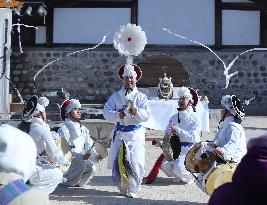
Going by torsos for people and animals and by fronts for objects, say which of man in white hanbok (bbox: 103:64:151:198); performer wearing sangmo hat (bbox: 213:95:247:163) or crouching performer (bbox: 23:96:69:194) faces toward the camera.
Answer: the man in white hanbok

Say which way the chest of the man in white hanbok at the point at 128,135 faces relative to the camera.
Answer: toward the camera

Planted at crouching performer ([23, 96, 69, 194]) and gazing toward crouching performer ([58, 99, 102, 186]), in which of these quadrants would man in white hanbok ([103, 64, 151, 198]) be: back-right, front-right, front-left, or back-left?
front-right

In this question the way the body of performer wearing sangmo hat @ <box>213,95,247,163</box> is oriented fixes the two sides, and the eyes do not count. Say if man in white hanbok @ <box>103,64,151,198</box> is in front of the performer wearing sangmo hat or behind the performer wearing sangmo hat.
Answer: in front

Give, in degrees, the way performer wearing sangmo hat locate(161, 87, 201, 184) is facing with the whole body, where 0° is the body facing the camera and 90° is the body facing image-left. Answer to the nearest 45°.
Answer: approximately 45°

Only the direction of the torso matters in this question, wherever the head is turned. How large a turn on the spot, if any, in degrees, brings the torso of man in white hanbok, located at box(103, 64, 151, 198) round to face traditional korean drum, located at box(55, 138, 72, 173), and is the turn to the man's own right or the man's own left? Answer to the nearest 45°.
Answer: approximately 90° to the man's own right

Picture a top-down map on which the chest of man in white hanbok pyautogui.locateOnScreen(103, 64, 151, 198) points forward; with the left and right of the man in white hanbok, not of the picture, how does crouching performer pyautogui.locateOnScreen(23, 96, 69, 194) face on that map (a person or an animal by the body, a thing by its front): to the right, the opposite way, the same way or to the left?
to the left

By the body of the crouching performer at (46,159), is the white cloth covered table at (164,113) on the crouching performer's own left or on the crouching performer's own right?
on the crouching performer's own left

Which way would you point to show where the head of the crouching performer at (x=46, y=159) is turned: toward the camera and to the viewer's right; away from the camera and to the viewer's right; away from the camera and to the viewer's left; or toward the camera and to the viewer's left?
away from the camera and to the viewer's right

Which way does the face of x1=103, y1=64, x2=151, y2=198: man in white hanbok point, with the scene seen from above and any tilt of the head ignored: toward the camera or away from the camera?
toward the camera

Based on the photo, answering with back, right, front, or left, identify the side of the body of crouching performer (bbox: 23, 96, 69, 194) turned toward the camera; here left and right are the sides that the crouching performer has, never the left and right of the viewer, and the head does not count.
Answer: right

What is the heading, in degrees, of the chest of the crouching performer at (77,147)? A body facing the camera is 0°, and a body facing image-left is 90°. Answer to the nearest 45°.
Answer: approximately 315°

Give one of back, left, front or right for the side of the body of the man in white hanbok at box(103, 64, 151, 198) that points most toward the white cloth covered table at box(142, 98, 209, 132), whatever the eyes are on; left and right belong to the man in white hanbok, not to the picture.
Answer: back

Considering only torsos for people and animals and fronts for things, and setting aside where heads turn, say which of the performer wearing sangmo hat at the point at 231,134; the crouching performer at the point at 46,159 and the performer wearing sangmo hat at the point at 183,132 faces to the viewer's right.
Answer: the crouching performer

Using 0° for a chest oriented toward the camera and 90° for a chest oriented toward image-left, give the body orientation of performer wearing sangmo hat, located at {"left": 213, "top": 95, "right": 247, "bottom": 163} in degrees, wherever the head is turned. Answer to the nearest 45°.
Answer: approximately 90°

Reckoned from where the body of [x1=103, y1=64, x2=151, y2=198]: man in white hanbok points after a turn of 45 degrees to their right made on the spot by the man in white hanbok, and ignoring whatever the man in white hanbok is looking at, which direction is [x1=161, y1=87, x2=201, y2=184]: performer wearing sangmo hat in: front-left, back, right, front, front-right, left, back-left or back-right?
back

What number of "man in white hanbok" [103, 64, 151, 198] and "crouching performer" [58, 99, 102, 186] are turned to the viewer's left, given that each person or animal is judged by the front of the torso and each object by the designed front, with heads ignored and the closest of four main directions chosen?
0
